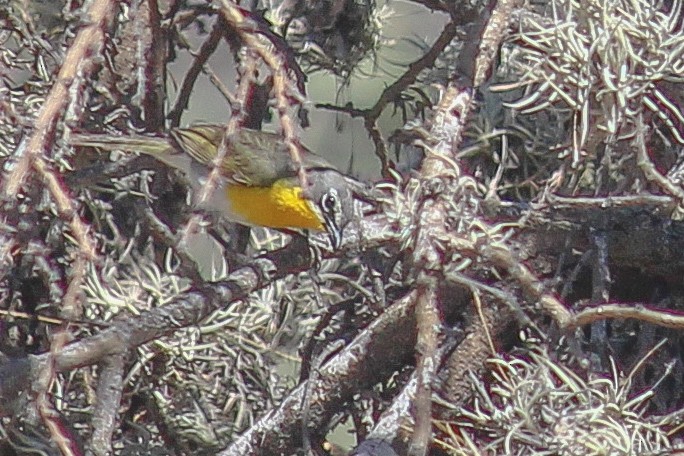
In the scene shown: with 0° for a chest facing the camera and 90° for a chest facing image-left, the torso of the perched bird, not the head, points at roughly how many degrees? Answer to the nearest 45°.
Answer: approximately 270°
